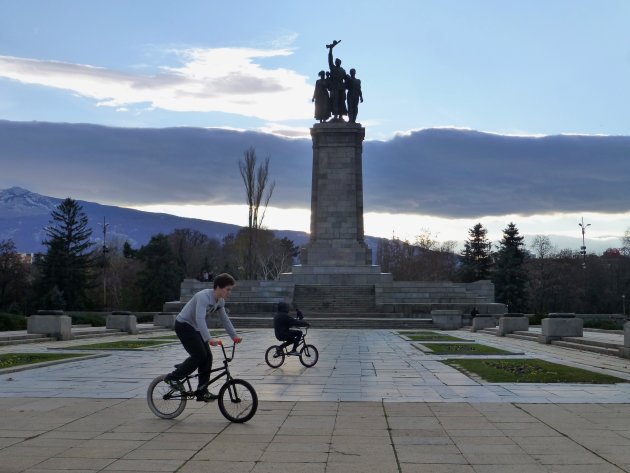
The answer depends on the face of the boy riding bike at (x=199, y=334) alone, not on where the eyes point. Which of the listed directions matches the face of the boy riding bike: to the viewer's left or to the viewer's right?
to the viewer's right

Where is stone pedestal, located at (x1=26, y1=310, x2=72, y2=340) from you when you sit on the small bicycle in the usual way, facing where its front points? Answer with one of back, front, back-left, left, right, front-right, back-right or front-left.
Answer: back-left

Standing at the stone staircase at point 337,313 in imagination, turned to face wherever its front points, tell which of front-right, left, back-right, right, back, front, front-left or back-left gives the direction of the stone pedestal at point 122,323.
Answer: front-right

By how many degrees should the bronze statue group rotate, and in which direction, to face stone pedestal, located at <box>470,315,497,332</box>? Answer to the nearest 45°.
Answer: approximately 45° to its left

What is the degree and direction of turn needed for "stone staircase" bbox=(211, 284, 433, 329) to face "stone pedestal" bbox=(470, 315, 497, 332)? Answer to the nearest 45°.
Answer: approximately 45° to its left

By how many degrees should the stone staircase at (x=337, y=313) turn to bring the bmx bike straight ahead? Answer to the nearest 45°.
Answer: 0° — it already faces it

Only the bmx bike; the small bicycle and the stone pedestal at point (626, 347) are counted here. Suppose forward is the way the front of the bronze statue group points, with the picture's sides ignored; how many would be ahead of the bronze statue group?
3

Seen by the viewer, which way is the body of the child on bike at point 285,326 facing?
to the viewer's right

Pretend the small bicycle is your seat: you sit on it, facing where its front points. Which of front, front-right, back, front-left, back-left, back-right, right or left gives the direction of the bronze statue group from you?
left

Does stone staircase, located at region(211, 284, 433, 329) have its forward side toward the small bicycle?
yes

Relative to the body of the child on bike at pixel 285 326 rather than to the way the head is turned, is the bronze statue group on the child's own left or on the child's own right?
on the child's own left

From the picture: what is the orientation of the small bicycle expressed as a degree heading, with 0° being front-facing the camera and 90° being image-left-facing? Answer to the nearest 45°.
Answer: approximately 270°

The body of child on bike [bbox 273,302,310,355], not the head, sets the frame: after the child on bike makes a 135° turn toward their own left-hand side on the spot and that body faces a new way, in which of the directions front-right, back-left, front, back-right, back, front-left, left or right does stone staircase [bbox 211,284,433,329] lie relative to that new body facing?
front-right

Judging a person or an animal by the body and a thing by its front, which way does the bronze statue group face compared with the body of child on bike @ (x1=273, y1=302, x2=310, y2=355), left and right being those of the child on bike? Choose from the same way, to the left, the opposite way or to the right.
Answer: to the right
